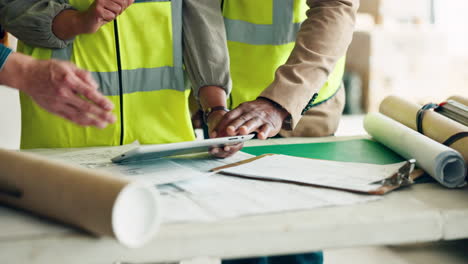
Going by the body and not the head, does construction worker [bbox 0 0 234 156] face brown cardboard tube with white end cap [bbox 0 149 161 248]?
yes

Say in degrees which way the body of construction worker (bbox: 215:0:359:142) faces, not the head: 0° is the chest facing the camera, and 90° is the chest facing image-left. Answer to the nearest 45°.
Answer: approximately 45°

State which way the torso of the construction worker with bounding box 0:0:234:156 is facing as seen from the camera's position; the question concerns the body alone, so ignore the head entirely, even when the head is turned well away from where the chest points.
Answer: toward the camera

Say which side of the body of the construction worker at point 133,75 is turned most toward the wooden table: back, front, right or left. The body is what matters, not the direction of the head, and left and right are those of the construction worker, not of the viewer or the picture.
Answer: front

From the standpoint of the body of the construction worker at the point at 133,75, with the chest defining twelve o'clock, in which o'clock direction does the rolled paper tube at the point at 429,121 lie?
The rolled paper tube is roughly at 10 o'clock from the construction worker.

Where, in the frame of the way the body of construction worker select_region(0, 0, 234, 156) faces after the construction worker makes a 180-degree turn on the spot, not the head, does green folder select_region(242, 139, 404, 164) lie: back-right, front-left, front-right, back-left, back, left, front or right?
back-right

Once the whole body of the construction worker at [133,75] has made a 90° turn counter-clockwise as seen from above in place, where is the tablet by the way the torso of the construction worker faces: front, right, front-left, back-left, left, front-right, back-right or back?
right

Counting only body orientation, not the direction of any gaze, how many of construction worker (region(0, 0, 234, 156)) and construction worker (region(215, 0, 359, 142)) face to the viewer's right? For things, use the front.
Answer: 0

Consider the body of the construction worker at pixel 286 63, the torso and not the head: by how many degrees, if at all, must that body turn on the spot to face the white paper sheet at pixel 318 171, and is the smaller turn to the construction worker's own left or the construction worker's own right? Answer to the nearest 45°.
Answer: approximately 45° to the construction worker's own left
